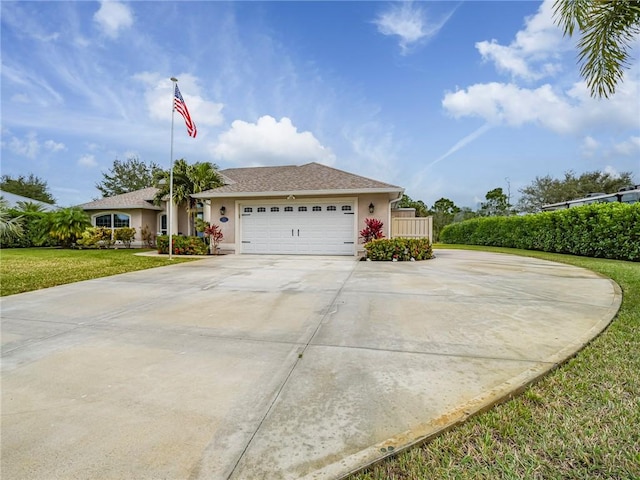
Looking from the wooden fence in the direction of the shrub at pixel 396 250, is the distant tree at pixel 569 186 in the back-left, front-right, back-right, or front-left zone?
back-left

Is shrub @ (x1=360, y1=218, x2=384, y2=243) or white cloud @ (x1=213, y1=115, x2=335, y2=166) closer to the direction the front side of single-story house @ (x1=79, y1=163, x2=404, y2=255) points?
the shrub

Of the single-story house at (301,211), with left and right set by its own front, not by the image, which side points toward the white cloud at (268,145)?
back

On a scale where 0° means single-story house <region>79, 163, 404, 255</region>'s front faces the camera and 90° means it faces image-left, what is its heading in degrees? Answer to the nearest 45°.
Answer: approximately 0°

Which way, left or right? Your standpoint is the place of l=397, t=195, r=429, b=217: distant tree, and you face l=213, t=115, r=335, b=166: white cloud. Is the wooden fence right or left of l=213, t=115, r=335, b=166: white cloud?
left

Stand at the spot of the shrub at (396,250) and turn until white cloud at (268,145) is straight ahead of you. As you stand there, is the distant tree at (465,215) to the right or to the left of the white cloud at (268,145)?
right

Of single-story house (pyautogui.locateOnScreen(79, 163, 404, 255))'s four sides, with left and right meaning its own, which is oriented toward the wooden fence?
left

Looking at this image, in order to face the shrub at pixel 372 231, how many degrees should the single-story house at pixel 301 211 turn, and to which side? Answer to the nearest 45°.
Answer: approximately 45° to its left

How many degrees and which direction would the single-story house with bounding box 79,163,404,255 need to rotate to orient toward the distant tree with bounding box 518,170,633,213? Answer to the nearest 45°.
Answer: approximately 90° to its left

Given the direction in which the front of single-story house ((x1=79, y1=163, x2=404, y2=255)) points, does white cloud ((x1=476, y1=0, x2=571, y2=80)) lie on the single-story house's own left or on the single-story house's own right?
on the single-story house's own left
